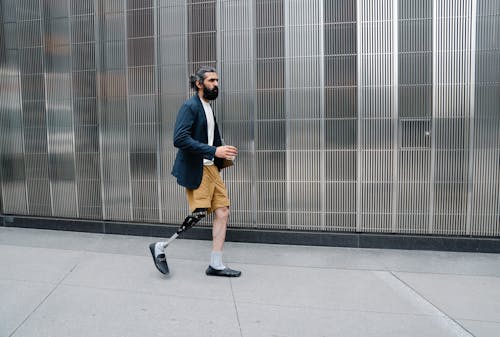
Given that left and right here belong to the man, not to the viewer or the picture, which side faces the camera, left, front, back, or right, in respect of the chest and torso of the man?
right
